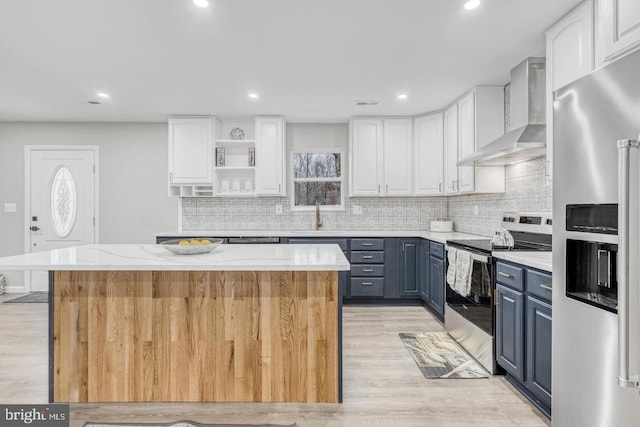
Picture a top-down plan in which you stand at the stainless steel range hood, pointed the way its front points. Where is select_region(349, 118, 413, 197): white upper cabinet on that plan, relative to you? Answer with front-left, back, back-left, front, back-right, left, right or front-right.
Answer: right

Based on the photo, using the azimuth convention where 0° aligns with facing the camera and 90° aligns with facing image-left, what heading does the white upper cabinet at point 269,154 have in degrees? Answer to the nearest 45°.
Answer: approximately 0°

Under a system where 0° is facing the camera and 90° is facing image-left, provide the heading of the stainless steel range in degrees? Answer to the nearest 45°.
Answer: approximately 45°

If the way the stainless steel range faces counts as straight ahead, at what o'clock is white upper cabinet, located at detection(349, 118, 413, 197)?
The white upper cabinet is roughly at 3 o'clock from the stainless steel range.

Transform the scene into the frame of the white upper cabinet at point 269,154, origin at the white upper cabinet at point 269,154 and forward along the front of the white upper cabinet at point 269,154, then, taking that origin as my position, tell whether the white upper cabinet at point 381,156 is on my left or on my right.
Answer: on my left

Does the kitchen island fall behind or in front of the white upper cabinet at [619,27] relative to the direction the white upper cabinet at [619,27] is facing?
in front

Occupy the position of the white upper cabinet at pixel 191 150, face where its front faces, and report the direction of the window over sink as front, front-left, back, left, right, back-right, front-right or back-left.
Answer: left

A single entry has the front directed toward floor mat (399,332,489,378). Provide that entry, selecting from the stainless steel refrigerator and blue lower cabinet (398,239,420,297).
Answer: the blue lower cabinet

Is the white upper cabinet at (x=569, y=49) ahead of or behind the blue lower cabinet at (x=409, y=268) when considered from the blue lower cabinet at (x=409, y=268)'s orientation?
ahead
